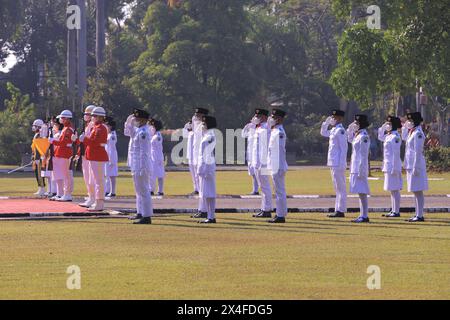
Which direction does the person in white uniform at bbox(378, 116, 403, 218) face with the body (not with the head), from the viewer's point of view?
to the viewer's left

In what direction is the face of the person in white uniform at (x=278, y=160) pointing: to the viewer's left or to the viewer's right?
to the viewer's left

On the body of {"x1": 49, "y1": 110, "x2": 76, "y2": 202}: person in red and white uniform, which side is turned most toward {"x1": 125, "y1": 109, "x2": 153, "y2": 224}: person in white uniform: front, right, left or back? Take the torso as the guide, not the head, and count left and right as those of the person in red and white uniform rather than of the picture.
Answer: left

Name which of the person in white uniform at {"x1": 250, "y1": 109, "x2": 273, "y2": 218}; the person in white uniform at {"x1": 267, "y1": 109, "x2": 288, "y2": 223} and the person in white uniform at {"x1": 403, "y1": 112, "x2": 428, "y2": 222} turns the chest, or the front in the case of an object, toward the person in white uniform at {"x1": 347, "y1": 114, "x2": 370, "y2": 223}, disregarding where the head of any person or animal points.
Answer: the person in white uniform at {"x1": 403, "y1": 112, "x2": 428, "y2": 222}

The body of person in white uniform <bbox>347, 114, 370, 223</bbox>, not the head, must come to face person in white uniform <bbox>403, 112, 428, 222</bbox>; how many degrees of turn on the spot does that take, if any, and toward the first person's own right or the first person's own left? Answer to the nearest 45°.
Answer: approximately 180°

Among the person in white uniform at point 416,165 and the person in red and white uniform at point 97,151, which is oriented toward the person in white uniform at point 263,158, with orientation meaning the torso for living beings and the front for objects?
the person in white uniform at point 416,165

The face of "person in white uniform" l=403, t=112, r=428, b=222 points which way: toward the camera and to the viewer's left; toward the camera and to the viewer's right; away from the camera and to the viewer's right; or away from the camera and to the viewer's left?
toward the camera and to the viewer's left

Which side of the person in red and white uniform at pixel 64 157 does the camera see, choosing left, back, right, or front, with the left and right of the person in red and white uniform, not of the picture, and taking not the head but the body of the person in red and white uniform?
left

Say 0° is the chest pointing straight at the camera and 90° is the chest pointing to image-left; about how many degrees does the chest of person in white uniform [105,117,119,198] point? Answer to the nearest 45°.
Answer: approximately 90°

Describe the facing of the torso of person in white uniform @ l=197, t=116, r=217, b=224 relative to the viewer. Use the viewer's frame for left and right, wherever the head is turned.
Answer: facing to the left of the viewer

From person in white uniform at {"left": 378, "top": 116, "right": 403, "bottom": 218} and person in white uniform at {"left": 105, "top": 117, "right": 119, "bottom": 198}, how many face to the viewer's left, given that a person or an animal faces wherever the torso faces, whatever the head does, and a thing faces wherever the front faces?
2

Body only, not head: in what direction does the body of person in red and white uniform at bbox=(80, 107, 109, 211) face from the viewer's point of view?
to the viewer's left

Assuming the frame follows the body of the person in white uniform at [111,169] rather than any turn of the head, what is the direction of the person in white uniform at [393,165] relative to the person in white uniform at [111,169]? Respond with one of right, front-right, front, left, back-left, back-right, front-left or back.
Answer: back-left

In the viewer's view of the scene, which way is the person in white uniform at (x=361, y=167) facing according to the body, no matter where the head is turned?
to the viewer's left
